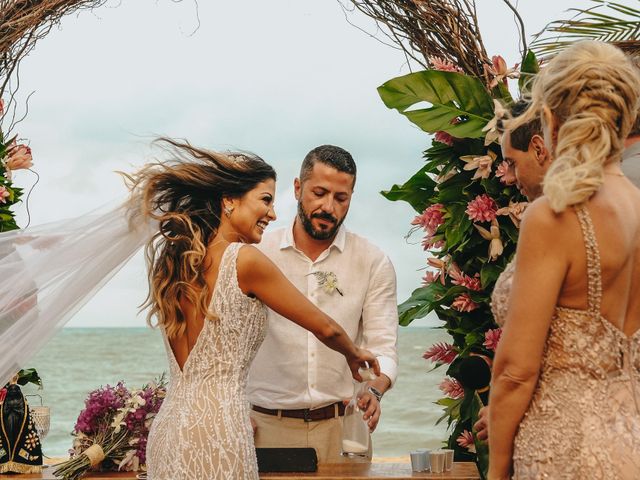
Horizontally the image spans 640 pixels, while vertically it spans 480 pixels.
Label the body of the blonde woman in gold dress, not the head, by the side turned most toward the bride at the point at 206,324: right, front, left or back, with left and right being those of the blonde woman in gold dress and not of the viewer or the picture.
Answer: front

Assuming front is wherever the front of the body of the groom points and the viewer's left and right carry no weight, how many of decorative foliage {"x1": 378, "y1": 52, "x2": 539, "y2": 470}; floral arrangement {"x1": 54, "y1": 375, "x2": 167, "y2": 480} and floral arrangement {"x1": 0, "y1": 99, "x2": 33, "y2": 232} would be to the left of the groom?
1

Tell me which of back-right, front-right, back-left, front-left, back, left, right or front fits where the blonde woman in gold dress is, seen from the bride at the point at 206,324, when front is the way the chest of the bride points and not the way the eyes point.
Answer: right

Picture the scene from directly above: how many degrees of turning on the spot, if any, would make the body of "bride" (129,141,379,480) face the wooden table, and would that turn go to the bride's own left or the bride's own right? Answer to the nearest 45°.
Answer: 0° — they already face it

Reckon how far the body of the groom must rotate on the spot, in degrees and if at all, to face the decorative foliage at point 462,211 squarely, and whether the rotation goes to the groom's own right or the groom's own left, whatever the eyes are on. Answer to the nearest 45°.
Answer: approximately 90° to the groom's own left

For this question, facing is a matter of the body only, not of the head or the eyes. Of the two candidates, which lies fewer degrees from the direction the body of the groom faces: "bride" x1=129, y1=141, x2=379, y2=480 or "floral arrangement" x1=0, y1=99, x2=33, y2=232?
the bride

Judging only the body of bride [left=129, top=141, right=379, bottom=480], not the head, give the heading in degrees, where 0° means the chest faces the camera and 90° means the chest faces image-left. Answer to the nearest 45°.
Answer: approximately 225°

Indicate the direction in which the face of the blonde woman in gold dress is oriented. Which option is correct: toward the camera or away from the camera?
away from the camera

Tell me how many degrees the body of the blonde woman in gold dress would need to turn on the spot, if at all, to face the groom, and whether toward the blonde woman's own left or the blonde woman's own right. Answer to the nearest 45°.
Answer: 0° — they already face them

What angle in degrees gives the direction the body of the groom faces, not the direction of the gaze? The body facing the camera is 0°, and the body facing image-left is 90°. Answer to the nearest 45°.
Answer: approximately 0°

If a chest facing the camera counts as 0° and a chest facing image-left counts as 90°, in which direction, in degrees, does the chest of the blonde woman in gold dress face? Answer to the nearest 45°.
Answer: approximately 135°

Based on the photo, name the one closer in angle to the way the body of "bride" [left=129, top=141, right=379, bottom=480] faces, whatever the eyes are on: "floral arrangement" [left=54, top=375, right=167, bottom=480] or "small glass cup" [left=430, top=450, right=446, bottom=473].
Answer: the small glass cup

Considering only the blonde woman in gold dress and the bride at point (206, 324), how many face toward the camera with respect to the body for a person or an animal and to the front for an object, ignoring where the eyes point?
0
